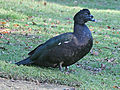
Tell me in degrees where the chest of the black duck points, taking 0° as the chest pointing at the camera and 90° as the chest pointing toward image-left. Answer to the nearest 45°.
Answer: approximately 270°
